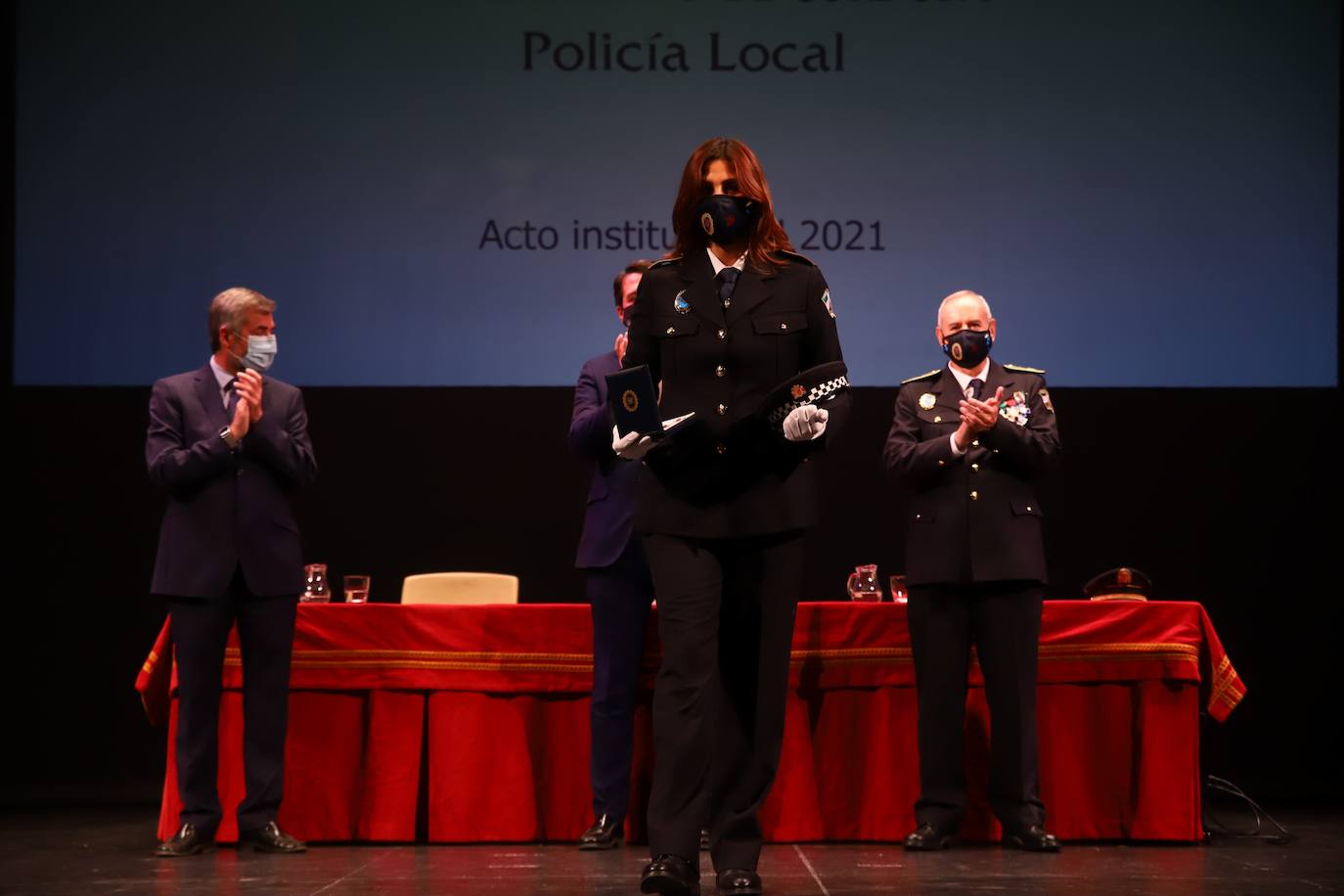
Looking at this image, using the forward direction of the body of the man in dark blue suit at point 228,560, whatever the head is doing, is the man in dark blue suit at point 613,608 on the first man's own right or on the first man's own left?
on the first man's own left

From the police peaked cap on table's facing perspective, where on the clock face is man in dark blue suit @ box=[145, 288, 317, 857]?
The man in dark blue suit is roughly at 2 o'clock from the police peaked cap on table.

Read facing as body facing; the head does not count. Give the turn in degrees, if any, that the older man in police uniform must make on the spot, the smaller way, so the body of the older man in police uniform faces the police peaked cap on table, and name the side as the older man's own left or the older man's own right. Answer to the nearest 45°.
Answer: approximately 135° to the older man's own left

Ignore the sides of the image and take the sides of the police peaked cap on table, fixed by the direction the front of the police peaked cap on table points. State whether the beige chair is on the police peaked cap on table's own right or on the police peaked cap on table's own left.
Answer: on the police peaked cap on table's own right

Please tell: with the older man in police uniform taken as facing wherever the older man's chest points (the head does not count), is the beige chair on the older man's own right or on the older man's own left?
on the older man's own right

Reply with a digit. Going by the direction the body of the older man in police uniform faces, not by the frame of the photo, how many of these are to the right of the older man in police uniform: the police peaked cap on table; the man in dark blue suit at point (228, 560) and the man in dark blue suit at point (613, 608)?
2

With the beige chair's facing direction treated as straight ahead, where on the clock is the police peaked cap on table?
The police peaked cap on table is roughly at 10 o'clock from the beige chair.

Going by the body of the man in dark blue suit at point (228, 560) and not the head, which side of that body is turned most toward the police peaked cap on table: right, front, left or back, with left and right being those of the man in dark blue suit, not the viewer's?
left
